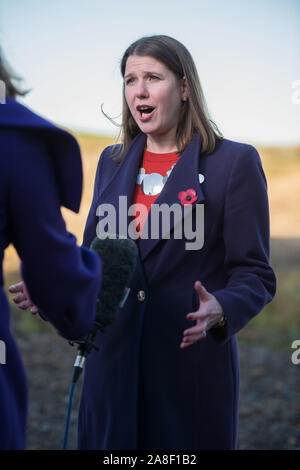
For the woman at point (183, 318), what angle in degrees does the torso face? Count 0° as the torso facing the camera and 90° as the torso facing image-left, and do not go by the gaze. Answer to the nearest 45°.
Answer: approximately 45°

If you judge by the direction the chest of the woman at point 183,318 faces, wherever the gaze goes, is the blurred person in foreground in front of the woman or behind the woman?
in front

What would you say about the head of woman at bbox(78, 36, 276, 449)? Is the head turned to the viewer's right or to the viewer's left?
to the viewer's left
